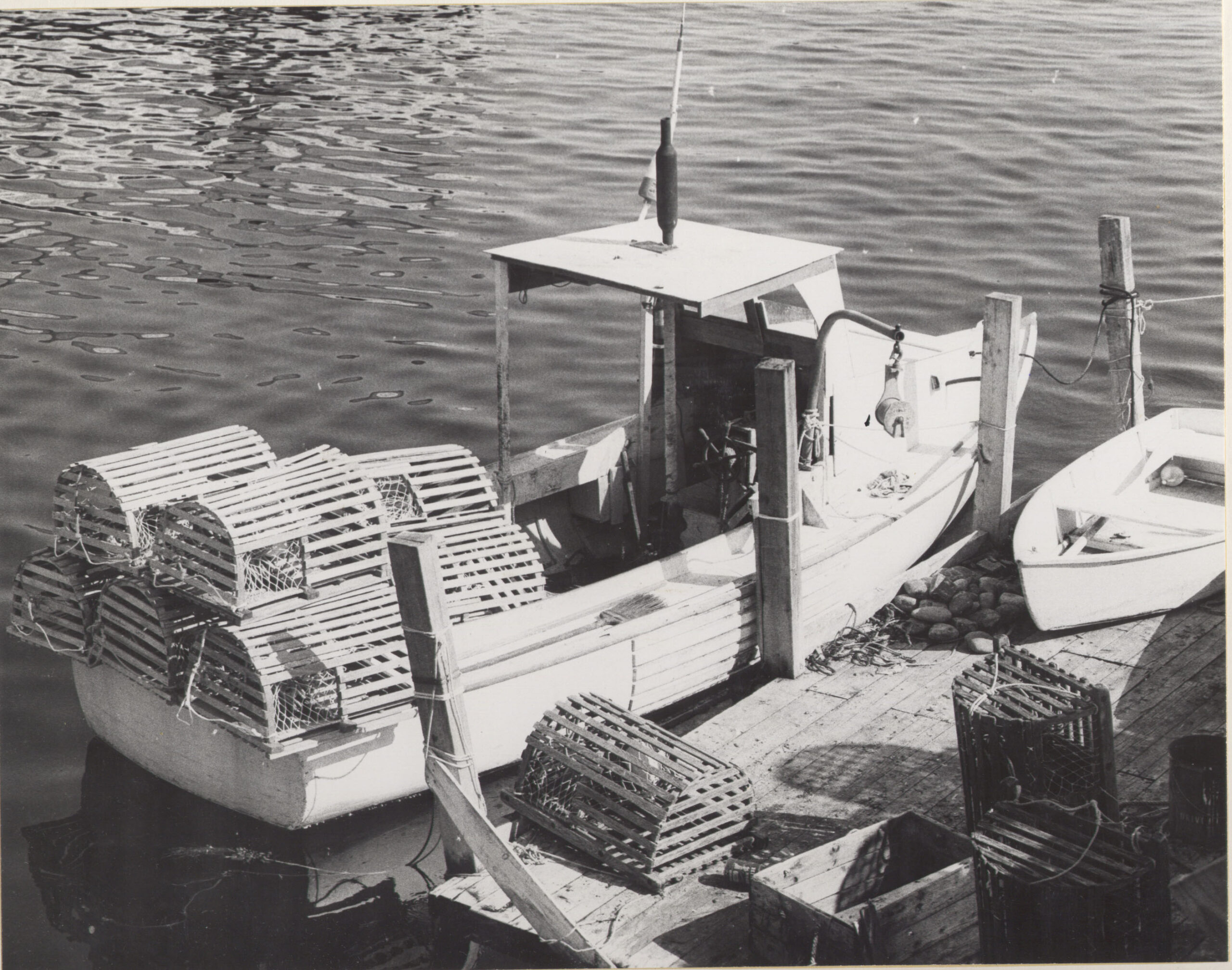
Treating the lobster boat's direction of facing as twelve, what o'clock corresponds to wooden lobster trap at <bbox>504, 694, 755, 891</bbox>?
The wooden lobster trap is roughly at 4 o'clock from the lobster boat.

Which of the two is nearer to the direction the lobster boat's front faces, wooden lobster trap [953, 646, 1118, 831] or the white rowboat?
the white rowboat

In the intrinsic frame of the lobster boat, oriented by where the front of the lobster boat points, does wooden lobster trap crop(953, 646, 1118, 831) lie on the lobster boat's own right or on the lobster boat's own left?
on the lobster boat's own right

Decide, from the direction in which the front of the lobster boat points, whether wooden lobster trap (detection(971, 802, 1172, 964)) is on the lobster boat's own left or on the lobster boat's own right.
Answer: on the lobster boat's own right

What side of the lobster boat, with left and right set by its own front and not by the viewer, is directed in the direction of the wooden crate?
right

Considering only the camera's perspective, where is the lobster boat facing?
facing away from the viewer and to the right of the viewer

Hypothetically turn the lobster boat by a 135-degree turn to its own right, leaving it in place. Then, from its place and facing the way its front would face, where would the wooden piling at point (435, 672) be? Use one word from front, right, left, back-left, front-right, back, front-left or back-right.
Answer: front

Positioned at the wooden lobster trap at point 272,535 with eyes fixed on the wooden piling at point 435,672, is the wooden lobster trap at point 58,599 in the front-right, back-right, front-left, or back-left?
back-right

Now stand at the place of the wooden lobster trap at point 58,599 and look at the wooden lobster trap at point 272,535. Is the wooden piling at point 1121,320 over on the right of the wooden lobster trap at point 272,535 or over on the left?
left

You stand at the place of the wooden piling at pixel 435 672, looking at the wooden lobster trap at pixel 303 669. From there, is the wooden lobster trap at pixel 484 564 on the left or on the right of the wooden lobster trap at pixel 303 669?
right
